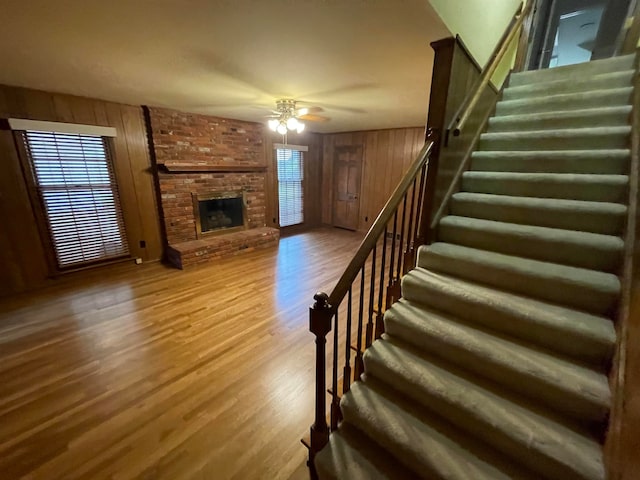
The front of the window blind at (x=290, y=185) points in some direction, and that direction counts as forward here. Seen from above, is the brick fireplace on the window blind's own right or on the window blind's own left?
on the window blind's own right

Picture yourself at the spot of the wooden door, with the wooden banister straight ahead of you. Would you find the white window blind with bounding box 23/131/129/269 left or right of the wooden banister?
right

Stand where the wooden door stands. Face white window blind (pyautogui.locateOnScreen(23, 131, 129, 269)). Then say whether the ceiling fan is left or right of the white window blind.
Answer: left

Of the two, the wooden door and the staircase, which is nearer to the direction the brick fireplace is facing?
the staircase

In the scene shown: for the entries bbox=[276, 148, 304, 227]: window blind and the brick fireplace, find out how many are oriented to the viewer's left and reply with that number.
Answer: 0

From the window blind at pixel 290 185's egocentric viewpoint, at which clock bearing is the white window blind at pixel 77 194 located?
The white window blind is roughly at 3 o'clock from the window blind.

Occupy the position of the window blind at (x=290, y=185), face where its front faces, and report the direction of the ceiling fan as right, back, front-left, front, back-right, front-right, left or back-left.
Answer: front-right

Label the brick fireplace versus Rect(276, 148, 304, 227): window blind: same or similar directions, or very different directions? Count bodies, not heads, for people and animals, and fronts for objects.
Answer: same or similar directions

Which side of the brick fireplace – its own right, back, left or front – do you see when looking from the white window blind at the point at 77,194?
right

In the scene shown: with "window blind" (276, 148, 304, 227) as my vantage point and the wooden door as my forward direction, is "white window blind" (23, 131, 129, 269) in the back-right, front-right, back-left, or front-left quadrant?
back-right

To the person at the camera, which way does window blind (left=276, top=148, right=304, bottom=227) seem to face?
facing the viewer and to the right of the viewer
